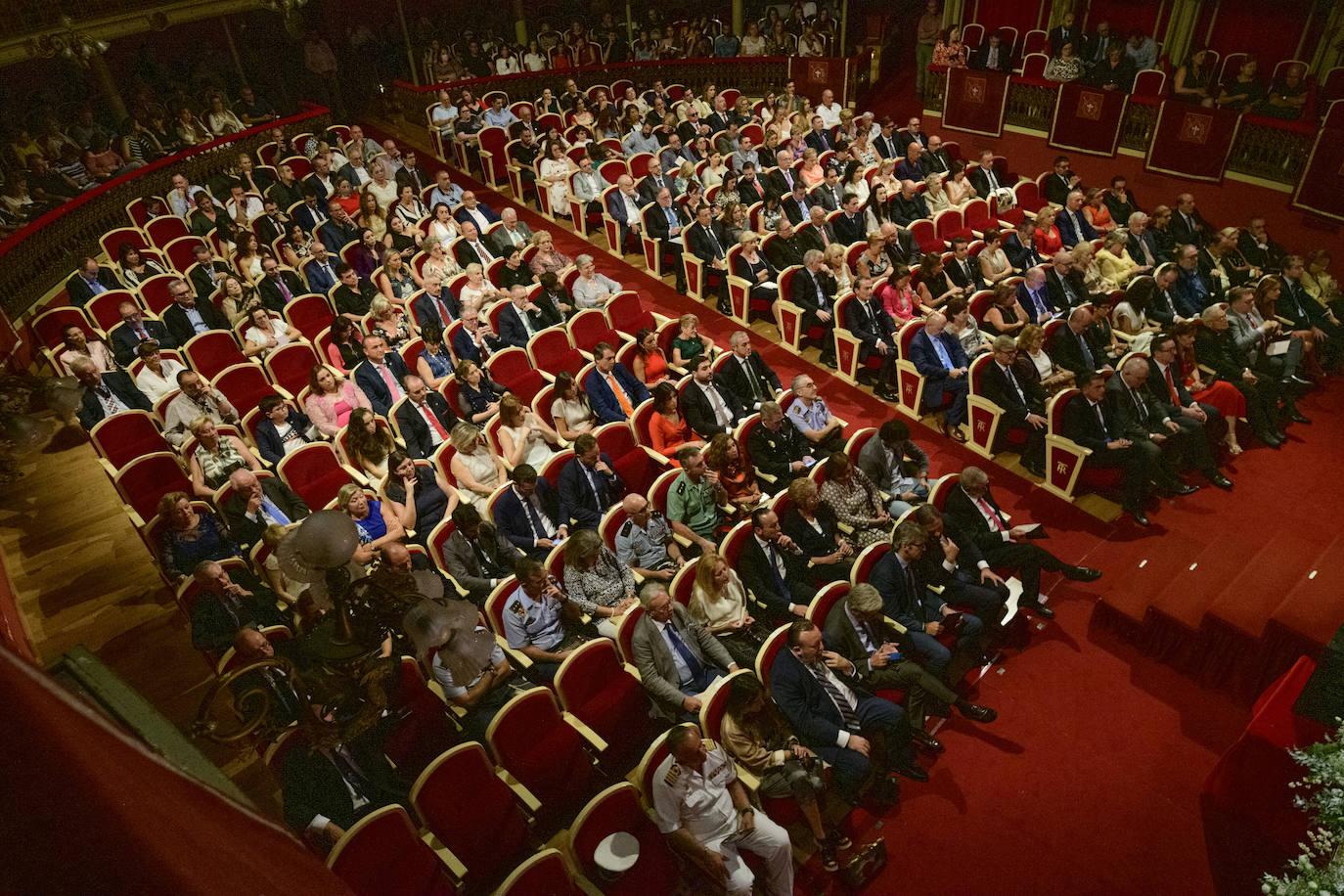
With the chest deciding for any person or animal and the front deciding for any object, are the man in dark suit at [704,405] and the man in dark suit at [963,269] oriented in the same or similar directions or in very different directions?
same or similar directions

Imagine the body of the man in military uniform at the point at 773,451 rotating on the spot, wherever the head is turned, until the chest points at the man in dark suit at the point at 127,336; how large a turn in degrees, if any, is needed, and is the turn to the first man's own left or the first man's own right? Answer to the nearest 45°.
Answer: approximately 135° to the first man's own right

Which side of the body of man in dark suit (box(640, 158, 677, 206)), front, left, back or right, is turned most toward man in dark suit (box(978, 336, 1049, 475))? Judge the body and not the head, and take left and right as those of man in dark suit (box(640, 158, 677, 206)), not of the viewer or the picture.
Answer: front

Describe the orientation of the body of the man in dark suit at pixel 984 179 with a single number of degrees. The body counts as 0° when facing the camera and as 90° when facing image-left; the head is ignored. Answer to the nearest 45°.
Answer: approximately 315°

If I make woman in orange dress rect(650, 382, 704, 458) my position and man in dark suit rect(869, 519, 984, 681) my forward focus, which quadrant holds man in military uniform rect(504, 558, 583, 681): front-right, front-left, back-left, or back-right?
front-right

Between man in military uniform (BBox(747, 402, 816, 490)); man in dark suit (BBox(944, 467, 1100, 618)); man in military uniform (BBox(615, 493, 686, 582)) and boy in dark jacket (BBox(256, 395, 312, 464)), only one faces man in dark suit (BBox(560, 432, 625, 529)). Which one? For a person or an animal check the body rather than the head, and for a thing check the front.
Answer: boy in dark jacket (BBox(256, 395, 312, 464))

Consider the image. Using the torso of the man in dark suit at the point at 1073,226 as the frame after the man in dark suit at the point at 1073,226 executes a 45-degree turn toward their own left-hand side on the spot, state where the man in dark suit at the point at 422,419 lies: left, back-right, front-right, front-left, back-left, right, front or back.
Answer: back-right

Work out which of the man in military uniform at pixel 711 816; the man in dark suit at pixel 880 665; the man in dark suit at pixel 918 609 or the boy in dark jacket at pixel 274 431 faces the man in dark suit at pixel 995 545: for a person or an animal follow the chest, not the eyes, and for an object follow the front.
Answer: the boy in dark jacket at pixel 274 431

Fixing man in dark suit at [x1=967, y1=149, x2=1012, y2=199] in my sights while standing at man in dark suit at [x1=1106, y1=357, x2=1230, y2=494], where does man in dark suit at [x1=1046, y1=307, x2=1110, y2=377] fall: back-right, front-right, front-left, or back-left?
front-left

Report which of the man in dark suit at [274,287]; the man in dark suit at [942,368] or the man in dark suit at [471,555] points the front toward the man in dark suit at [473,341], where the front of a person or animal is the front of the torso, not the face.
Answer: the man in dark suit at [274,287]

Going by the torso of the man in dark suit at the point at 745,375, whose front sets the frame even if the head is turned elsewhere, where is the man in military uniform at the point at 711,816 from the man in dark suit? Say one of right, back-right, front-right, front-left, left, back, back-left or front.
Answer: front-right

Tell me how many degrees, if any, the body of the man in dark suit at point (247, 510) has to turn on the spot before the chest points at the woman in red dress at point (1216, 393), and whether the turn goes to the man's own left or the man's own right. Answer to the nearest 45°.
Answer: approximately 45° to the man's own left

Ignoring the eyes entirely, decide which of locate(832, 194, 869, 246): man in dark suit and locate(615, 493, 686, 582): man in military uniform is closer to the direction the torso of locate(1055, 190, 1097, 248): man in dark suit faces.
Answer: the man in military uniform

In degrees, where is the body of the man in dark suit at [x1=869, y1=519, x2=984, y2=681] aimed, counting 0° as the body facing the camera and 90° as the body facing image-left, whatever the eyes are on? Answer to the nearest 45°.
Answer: approximately 315°

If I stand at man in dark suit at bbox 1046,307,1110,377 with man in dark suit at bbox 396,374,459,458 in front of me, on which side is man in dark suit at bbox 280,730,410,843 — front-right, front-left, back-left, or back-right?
front-left

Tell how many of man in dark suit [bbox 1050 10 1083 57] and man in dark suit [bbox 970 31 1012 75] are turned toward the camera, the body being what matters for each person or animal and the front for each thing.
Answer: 2

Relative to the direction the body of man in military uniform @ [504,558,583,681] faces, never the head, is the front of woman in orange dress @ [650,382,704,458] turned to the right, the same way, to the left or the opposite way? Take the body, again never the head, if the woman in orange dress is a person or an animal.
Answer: the same way

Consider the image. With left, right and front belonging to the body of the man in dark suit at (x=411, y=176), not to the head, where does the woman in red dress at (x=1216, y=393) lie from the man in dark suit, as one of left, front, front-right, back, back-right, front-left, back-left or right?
front

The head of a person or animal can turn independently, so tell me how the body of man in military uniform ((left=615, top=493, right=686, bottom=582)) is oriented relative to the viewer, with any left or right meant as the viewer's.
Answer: facing the viewer and to the right of the viewer
